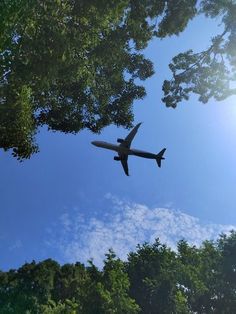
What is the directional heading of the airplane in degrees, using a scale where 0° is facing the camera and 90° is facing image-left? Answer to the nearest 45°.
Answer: approximately 90°
